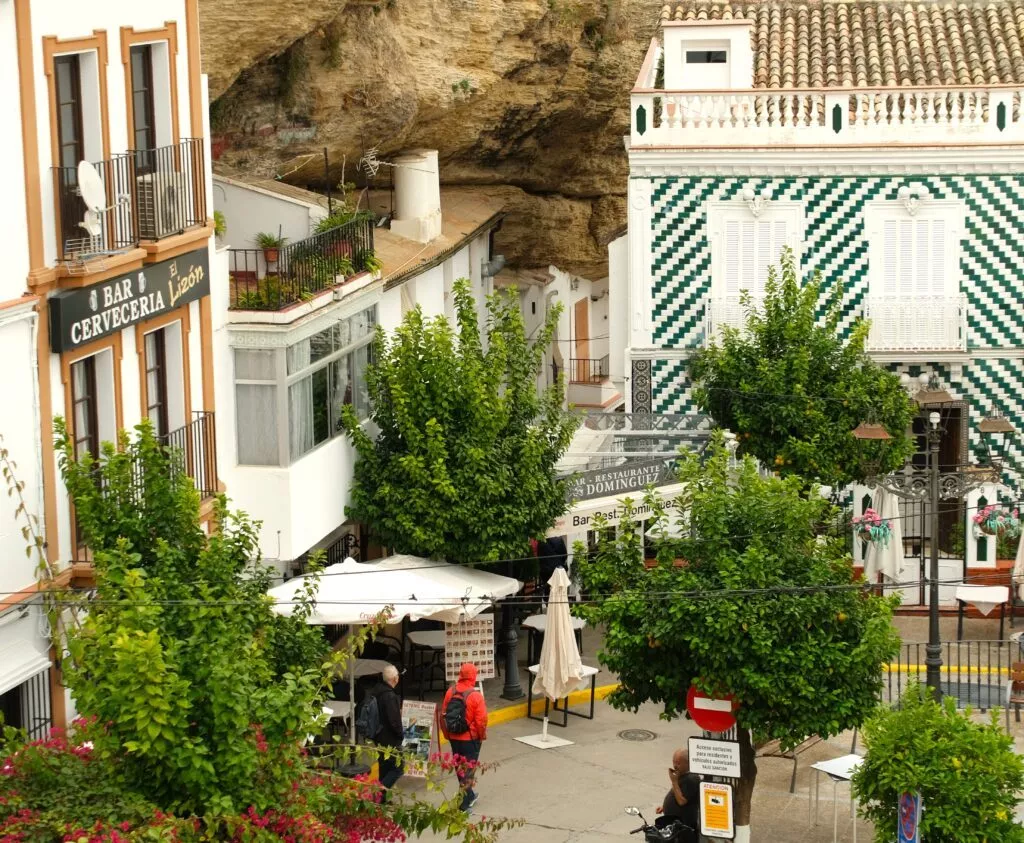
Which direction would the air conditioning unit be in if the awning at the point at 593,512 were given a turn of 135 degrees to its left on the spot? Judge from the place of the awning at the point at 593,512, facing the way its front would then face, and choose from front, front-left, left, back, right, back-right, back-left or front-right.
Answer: back-left

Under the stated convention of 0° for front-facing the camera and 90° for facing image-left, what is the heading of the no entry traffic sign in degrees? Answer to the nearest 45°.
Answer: approximately 0°

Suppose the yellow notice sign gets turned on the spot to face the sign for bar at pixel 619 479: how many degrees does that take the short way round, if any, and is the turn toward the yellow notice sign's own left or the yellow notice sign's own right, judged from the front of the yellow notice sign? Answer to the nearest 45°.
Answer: approximately 180°

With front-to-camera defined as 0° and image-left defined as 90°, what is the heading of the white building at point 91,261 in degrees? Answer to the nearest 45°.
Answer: approximately 315°

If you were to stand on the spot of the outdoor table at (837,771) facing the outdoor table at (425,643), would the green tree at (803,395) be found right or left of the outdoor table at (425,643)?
right

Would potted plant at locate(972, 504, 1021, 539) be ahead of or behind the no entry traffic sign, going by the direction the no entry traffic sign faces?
behind

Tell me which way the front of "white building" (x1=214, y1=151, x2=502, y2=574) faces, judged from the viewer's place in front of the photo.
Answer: facing the viewer and to the right of the viewer

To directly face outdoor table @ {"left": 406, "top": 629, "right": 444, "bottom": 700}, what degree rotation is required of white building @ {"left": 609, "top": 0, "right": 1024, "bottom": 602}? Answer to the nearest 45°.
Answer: approximately 45° to its right

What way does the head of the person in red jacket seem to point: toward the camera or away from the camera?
away from the camera

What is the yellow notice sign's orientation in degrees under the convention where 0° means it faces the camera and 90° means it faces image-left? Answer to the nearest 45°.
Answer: approximately 0°

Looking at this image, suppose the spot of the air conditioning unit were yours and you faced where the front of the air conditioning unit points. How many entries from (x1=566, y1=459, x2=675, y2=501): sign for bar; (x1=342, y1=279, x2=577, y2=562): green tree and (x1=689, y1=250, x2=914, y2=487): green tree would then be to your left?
3

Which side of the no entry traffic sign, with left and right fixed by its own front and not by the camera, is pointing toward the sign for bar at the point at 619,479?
back

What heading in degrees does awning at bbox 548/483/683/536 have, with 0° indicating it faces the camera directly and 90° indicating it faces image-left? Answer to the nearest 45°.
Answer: approximately 315°
